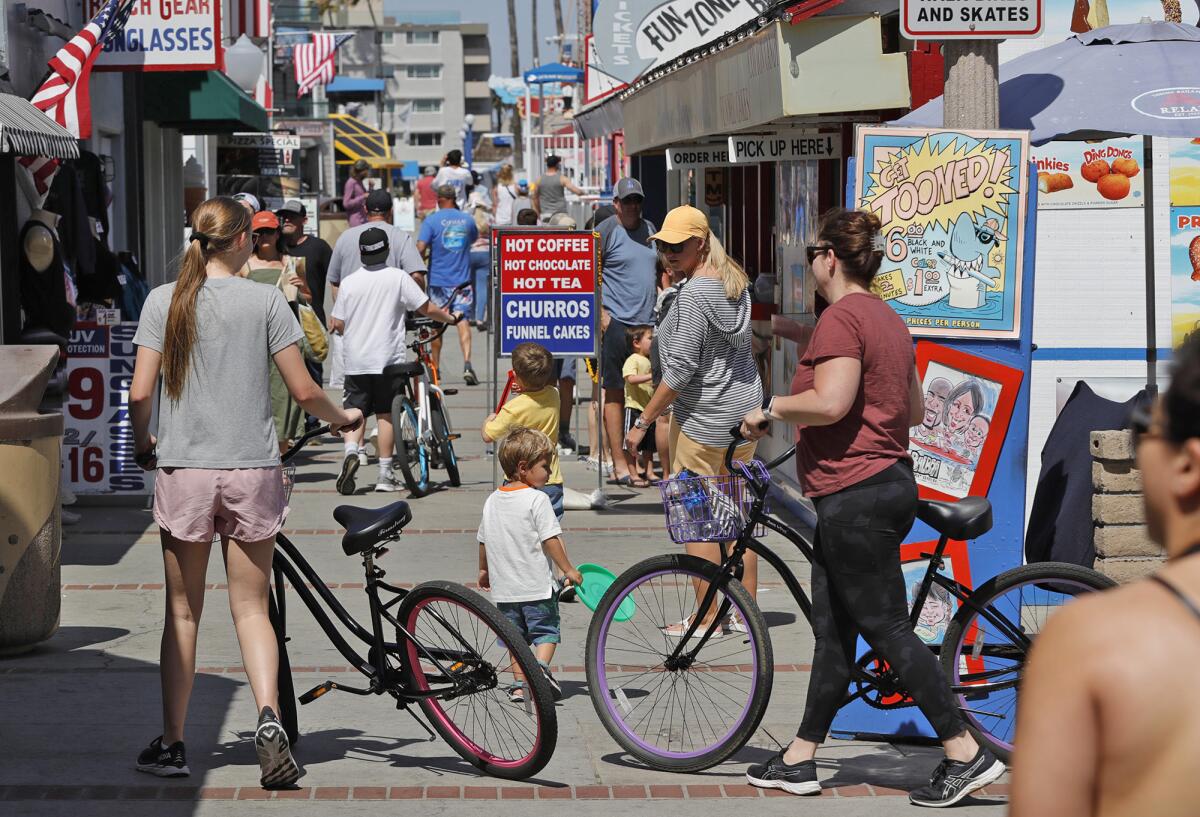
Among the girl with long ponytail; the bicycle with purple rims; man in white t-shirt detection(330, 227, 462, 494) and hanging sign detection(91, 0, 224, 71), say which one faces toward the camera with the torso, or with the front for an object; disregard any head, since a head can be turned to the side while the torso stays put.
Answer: the hanging sign

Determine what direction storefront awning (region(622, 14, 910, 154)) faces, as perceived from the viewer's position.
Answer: facing the viewer and to the left of the viewer

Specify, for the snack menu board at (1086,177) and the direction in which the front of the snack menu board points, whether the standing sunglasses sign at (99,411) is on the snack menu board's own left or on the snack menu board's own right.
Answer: on the snack menu board's own right

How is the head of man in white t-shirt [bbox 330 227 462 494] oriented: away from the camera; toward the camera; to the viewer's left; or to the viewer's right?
away from the camera

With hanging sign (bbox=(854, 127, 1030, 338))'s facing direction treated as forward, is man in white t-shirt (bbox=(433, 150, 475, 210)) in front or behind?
behind

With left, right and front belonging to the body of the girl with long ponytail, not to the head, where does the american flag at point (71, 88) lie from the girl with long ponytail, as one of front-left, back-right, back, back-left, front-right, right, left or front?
front

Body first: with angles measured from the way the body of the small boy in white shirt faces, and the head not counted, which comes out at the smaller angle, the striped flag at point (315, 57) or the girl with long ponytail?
the striped flag

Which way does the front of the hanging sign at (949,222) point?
toward the camera

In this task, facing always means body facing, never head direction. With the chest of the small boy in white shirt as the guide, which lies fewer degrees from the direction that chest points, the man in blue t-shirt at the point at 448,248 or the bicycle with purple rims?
the man in blue t-shirt

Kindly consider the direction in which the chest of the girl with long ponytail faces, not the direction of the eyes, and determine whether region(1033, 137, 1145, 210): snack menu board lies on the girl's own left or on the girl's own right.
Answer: on the girl's own right

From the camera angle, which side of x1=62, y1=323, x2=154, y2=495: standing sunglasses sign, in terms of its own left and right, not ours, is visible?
front

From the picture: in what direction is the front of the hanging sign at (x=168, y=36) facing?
toward the camera

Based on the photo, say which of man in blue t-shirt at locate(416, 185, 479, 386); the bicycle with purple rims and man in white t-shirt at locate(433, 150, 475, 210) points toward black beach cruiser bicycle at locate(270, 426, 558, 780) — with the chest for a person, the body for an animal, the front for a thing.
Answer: the bicycle with purple rims

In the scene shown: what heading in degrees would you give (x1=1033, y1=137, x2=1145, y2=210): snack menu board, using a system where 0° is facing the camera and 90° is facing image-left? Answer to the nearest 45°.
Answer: approximately 0°

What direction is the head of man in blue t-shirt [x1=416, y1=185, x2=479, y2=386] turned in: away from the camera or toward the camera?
away from the camera

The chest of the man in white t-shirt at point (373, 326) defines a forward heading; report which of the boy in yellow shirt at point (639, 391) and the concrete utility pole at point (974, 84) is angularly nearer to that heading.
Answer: the boy in yellow shirt

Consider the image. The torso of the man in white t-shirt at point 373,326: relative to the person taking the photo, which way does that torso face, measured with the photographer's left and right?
facing away from the viewer
